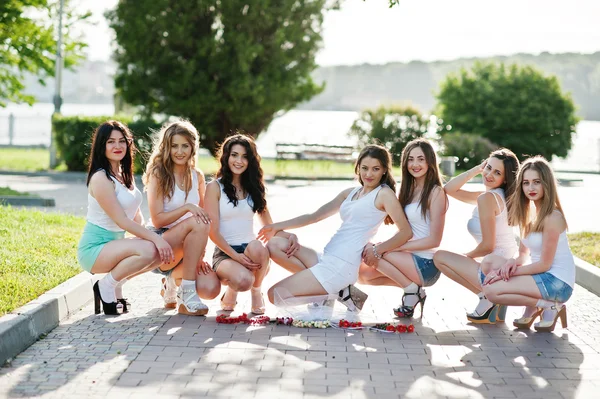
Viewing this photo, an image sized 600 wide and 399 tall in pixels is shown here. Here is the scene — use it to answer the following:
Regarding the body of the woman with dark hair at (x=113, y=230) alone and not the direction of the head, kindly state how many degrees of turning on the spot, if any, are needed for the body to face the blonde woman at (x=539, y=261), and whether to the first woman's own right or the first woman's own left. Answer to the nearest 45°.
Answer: approximately 45° to the first woman's own left

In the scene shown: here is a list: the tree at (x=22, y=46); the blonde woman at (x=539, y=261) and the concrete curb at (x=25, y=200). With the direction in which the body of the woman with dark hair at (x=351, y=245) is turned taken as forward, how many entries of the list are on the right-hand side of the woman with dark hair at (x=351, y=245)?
2

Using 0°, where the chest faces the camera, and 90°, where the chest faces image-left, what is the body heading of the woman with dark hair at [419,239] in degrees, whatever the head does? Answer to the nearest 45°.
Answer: approximately 45°

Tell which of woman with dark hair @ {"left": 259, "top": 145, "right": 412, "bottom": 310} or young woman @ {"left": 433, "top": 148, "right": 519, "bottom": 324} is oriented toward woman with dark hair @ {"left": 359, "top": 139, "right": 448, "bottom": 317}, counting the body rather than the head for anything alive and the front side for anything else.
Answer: the young woman

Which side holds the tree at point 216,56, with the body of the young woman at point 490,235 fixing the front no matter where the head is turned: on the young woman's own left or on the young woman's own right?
on the young woman's own right

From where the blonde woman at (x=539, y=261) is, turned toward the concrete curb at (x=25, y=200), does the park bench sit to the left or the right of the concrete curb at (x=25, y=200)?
right

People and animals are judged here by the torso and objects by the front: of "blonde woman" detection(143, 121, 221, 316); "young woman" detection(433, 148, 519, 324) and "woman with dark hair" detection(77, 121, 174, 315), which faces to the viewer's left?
the young woman

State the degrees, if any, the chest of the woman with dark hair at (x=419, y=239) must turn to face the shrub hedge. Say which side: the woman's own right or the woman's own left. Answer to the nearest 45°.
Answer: approximately 90° to the woman's own right

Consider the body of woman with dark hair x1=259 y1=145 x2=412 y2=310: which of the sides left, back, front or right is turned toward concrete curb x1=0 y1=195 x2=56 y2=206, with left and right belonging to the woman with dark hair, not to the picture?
right
